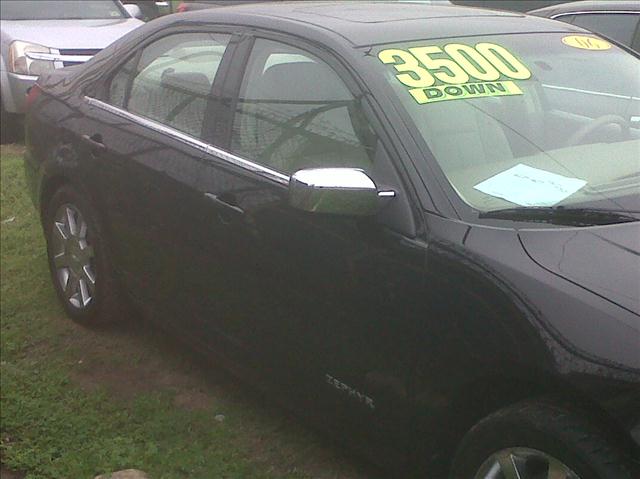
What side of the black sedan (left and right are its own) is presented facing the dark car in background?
left

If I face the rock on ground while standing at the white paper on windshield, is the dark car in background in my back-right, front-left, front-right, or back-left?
back-right
